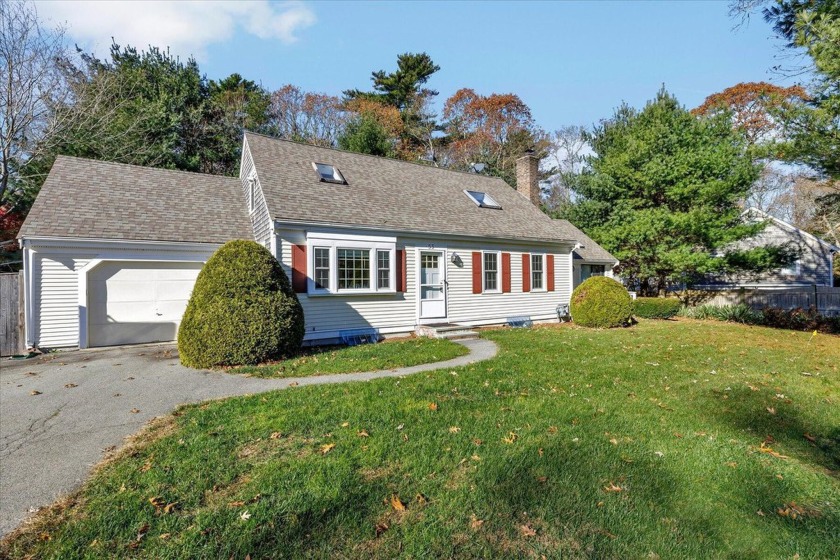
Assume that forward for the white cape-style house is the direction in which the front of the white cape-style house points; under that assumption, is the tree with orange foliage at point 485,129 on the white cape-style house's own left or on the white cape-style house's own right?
on the white cape-style house's own left

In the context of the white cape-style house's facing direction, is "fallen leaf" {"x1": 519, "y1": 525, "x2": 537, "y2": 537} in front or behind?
in front

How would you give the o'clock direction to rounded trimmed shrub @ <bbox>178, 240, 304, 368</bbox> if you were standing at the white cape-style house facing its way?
The rounded trimmed shrub is roughly at 2 o'clock from the white cape-style house.

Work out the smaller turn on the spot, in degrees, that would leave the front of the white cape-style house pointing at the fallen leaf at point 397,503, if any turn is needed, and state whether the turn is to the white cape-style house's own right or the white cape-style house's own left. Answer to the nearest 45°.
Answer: approximately 45° to the white cape-style house's own right

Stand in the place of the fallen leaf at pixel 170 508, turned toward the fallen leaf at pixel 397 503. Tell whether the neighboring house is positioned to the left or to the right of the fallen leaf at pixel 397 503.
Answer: left

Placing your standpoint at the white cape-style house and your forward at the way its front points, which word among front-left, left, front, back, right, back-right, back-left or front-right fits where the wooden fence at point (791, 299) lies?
front-left

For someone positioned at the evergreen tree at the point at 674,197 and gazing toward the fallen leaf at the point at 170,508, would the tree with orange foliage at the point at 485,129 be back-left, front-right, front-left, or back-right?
back-right

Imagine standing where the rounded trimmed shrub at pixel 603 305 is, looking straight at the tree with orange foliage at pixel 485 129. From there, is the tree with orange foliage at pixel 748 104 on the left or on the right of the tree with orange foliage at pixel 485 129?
right

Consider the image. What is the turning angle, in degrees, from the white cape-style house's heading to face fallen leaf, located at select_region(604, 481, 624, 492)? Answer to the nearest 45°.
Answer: approximately 45° to its right
